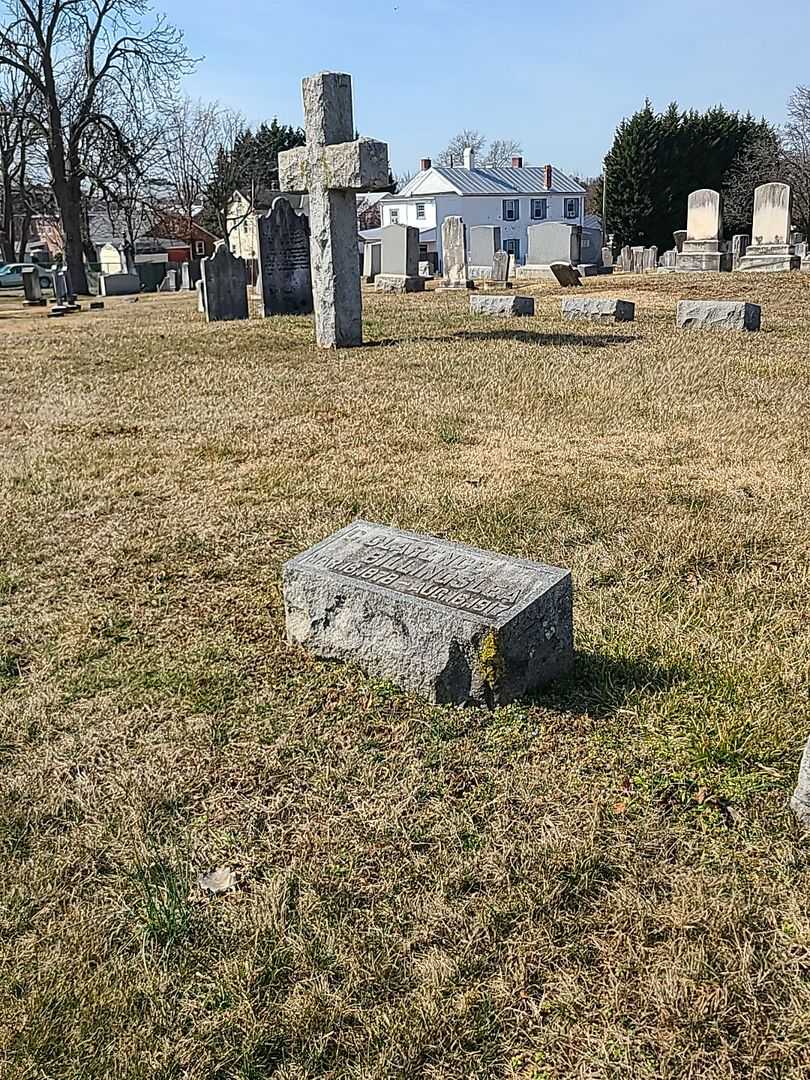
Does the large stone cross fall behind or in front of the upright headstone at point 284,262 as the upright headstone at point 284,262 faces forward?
in front

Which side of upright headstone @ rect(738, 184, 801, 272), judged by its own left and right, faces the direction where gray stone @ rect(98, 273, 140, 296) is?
right

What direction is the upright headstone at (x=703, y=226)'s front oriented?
toward the camera

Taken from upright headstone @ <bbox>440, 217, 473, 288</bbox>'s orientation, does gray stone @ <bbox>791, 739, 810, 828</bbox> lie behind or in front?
in front

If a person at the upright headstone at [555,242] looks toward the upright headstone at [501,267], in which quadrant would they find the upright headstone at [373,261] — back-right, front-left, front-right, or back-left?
front-right

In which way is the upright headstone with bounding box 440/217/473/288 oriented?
toward the camera

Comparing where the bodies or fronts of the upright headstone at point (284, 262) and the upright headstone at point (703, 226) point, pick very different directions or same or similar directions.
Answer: same or similar directions

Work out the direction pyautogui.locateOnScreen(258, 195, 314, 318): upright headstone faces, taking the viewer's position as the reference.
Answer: facing the viewer

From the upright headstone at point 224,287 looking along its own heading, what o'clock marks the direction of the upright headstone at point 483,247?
the upright headstone at point 483,247 is roughly at 7 o'clock from the upright headstone at point 224,287.

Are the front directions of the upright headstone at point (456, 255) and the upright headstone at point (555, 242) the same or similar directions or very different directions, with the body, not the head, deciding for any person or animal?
same or similar directions

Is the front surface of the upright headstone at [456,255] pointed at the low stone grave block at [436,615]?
yes

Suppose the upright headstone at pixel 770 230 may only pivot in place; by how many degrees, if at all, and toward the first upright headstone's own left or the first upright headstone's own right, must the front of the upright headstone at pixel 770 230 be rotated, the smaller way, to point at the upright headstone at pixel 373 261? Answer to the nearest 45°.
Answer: approximately 90° to the first upright headstone's own right

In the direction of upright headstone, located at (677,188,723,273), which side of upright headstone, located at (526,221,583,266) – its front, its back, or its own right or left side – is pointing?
left

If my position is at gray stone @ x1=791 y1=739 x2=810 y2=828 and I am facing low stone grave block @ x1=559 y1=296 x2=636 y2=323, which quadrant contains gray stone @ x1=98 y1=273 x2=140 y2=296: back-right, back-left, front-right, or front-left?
front-left

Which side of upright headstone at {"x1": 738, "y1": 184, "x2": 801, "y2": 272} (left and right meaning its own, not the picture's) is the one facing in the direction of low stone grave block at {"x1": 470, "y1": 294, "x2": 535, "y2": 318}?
front

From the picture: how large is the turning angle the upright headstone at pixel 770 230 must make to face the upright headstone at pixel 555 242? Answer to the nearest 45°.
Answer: approximately 90° to its right

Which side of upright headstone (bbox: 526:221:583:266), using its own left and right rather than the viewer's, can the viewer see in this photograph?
front
